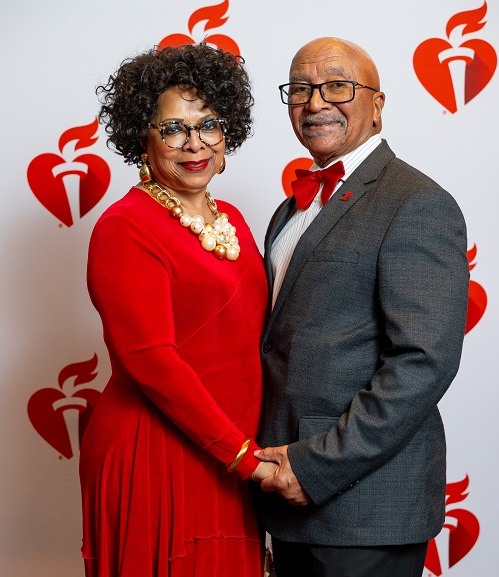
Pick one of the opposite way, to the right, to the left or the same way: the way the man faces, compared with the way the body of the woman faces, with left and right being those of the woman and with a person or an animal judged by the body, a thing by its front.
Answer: to the right

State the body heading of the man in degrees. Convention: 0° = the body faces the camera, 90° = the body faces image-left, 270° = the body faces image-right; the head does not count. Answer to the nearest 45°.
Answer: approximately 45°

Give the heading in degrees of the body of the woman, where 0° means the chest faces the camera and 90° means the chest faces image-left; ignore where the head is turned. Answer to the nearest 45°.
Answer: approximately 315°
